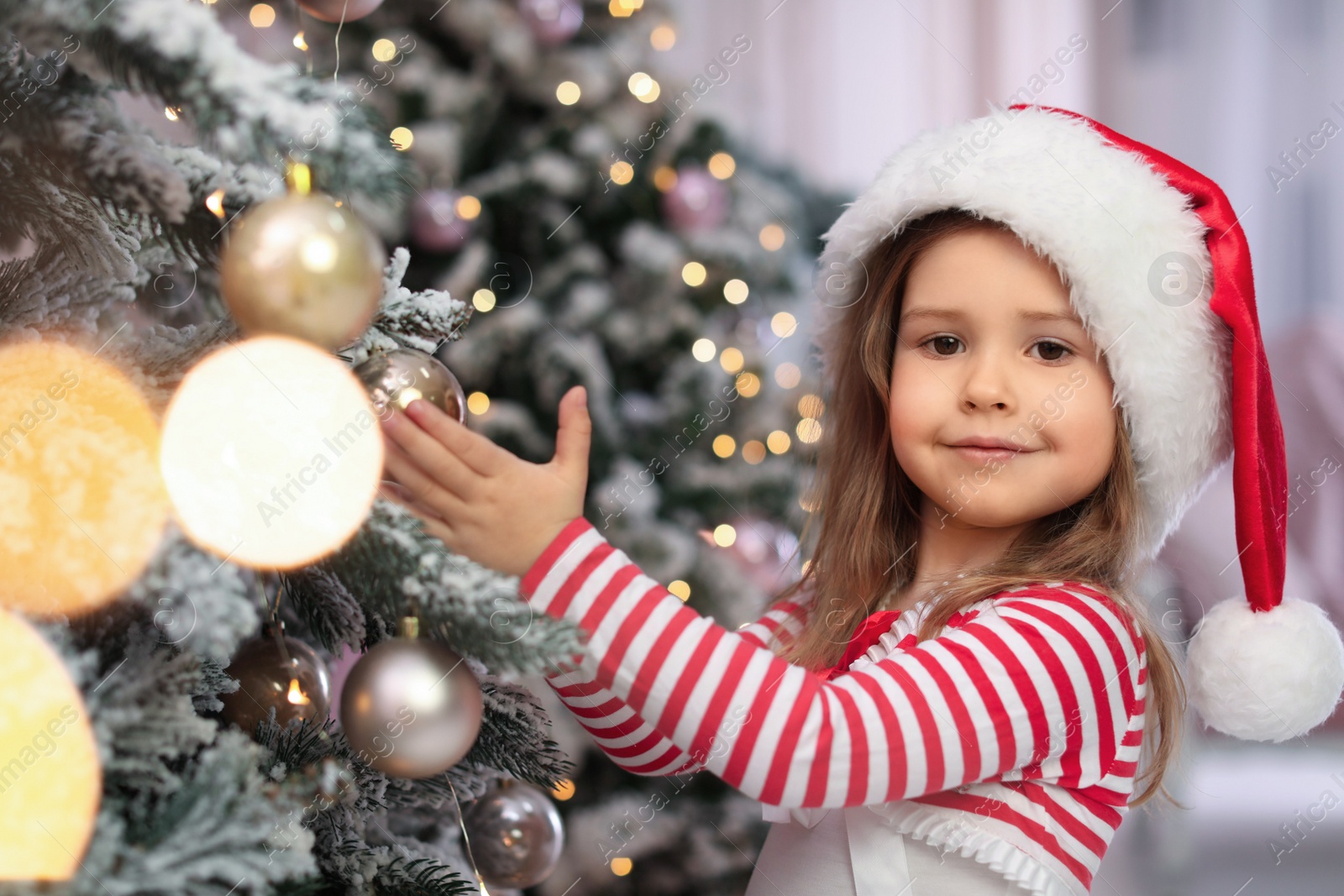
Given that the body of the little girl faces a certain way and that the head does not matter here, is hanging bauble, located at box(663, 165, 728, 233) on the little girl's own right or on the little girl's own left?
on the little girl's own right

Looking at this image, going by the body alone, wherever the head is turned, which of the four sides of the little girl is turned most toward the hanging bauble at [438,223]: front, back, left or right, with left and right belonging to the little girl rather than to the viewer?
right

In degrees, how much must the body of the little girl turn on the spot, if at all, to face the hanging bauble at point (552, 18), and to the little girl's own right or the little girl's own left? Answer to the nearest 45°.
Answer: approximately 90° to the little girl's own right

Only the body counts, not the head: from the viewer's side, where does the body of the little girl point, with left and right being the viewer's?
facing the viewer and to the left of the viewer

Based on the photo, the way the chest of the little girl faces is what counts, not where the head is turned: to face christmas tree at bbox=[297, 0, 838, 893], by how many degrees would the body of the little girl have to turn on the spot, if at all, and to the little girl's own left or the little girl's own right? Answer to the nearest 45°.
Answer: approximately 90° to the little girl's own right
